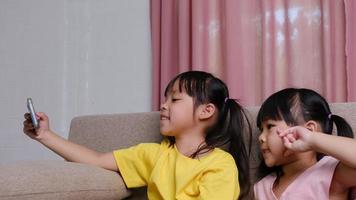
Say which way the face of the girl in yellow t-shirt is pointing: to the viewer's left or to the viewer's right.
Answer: to the viewer's left

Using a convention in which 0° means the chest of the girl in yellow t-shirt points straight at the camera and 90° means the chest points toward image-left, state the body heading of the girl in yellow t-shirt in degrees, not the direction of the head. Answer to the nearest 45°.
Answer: approximately 45°

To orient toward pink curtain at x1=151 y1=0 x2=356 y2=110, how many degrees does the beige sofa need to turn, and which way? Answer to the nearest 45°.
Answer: approximately 135° to its left

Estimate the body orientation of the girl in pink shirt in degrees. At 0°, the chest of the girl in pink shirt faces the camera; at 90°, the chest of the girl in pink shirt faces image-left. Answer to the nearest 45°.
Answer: approximately 45°
